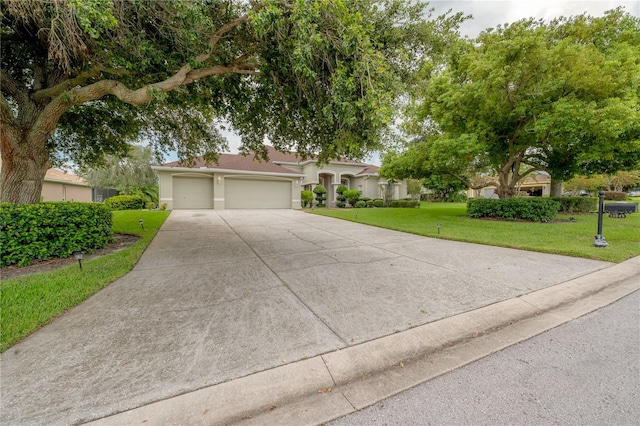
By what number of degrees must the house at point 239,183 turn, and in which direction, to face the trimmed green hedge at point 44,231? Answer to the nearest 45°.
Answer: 0° — it already faces it

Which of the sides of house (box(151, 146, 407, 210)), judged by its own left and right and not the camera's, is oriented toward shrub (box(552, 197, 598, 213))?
left

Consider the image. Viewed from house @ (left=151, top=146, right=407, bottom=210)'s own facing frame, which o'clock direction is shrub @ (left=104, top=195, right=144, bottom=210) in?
The shrub is roughly at 3 o'clock from the house.

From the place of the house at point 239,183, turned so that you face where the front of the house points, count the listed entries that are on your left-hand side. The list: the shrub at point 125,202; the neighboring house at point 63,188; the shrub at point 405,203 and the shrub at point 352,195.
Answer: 2

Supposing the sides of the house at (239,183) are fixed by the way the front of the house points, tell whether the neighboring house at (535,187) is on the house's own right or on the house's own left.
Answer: on the house's own left

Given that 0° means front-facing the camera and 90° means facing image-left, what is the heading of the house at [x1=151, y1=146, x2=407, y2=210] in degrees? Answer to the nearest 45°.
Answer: approximately 0°

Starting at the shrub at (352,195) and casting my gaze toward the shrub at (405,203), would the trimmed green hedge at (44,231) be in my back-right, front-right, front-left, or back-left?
back-right

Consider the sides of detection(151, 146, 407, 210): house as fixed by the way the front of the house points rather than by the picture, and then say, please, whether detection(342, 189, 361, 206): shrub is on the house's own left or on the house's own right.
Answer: on the house's own left

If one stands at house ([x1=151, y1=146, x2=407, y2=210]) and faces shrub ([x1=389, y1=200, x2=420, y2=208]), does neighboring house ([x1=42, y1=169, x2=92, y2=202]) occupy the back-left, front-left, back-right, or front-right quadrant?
back-left

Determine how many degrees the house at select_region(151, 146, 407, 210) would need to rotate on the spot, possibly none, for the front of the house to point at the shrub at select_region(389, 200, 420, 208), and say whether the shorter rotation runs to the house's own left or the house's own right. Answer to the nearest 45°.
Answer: approximately 90° to the house's own left
